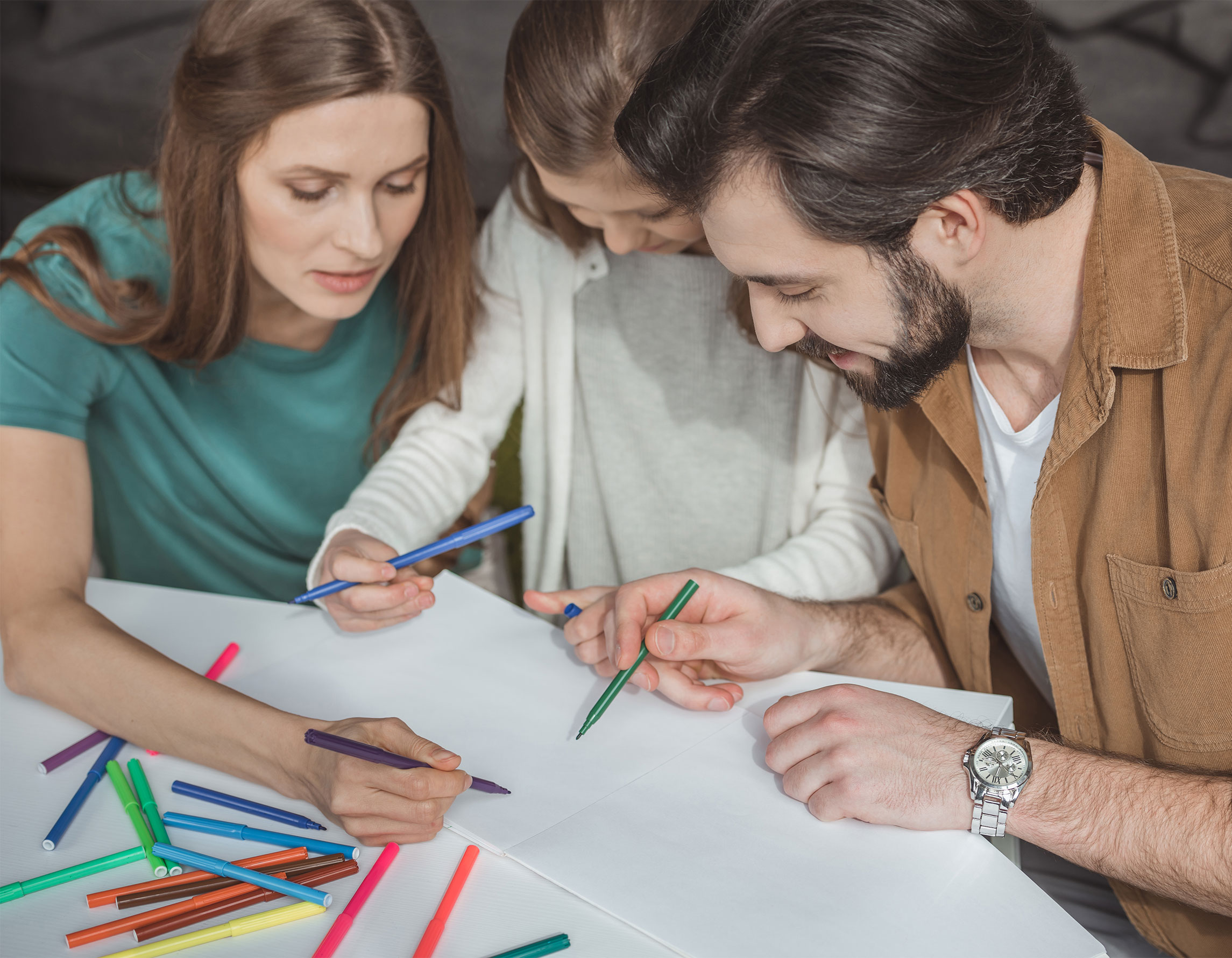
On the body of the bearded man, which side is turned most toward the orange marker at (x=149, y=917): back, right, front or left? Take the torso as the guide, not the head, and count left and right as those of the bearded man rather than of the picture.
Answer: front

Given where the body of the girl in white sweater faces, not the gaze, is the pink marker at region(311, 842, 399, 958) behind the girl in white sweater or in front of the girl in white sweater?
in front

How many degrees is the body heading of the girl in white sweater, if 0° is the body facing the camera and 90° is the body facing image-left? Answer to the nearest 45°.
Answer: approximately 0°

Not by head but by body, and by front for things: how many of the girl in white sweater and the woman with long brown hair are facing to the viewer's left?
0

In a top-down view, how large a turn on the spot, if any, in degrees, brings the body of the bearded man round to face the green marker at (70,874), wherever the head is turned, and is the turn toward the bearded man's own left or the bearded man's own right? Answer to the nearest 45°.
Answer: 0° — they already face it

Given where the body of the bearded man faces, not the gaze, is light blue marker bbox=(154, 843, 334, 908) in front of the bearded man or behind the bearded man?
in front

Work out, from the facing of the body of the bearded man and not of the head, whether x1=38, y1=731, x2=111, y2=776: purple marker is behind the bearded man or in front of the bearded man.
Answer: in front

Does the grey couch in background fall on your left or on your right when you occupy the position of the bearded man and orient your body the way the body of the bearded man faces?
on your right
